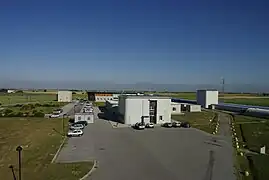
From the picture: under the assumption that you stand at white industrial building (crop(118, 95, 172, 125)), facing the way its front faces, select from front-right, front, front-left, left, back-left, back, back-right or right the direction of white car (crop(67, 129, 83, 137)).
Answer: front-right

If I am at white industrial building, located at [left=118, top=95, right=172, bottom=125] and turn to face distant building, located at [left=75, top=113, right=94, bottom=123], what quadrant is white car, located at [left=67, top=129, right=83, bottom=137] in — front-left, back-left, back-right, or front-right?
front-left

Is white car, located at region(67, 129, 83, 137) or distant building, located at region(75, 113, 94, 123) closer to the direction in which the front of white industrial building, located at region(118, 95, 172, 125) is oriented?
the white car

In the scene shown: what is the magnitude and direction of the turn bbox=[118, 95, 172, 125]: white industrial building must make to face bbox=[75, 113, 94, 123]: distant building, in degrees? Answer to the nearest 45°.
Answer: approximately 90° to its right

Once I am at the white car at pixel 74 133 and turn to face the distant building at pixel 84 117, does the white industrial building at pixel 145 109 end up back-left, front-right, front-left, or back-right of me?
front-right

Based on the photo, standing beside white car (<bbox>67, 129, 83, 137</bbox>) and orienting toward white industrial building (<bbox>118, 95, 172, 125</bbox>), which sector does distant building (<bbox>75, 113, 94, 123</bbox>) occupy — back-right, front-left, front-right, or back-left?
front-left

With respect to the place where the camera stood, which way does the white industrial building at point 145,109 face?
facing the viewer
